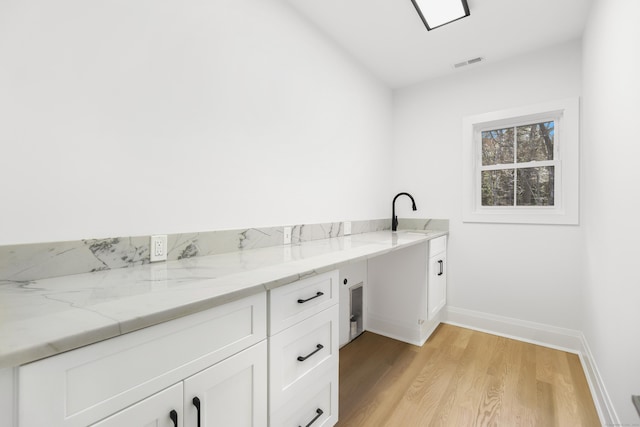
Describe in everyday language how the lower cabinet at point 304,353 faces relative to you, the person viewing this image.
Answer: facing the viewer and to the right of the viewer

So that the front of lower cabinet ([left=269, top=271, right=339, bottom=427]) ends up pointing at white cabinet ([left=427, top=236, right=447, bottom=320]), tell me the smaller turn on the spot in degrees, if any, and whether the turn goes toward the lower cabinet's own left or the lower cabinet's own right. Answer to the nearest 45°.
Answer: approximately 90° to the lower cabinet's own left

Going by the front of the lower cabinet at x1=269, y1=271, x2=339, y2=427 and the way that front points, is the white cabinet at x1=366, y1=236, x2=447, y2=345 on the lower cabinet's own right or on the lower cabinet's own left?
on the lower cabinet's own left

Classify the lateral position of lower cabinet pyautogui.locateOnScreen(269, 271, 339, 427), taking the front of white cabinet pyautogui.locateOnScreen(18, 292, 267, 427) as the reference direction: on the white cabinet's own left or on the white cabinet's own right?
on the white cabinet's own left

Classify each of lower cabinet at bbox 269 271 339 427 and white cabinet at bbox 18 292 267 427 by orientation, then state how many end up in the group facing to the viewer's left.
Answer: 0

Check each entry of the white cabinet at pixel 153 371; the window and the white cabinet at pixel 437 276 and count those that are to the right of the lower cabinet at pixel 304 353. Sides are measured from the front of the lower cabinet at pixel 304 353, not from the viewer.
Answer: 1

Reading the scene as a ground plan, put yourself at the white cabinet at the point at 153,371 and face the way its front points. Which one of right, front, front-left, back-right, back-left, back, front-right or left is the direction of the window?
front-left

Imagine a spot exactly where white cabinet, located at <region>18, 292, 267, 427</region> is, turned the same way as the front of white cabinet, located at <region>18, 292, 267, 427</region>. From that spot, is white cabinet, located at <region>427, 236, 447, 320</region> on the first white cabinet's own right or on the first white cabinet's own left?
on the first white cabinet's own left
